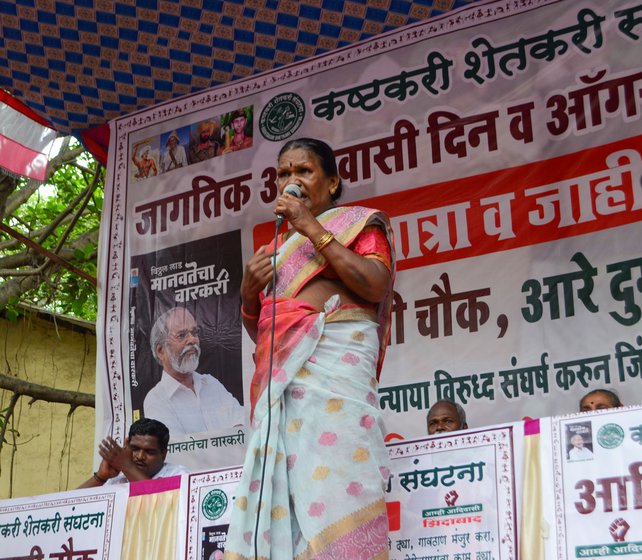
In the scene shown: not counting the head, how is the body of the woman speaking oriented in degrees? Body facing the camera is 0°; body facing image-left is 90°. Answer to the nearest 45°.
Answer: approximately 45°

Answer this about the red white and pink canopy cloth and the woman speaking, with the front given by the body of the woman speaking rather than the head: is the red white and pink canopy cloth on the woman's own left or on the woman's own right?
on the woman's own right

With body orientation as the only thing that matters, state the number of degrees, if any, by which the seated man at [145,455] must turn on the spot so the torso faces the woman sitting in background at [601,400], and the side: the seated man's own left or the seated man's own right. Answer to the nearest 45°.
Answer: approximately 90° to the seated man's own left

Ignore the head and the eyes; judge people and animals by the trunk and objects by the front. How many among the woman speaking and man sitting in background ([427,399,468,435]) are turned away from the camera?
0

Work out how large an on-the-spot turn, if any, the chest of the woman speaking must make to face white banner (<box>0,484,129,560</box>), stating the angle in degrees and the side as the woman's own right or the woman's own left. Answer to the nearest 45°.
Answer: approximately 90° to the woman's own right

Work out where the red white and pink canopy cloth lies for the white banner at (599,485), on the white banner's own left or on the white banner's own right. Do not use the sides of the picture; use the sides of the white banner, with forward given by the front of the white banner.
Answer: on the white banner's own right

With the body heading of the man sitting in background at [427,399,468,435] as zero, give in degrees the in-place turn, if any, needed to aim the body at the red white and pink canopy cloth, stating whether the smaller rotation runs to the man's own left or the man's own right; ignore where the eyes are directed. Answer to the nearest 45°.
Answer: approximately 45° to the man's own right

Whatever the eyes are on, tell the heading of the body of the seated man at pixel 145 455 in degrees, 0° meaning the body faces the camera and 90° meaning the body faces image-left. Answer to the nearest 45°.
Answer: approximately 45°
